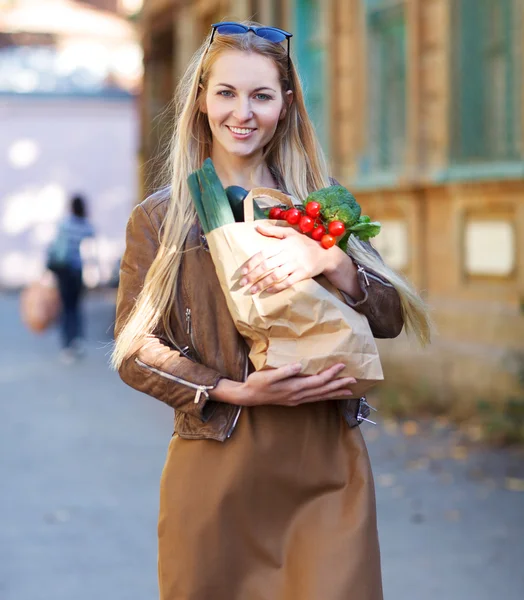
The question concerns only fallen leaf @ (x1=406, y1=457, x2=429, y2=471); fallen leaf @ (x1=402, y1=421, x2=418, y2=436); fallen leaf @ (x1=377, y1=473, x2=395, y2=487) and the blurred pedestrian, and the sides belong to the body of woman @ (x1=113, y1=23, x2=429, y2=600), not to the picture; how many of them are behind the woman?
4

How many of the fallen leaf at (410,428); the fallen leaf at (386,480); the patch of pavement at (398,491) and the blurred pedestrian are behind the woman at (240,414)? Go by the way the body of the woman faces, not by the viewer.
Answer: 4

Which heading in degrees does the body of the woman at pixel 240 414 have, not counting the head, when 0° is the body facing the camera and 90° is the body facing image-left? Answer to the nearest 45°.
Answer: approximately 0°

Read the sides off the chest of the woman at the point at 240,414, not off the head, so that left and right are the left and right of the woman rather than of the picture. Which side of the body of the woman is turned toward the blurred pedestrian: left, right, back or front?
back

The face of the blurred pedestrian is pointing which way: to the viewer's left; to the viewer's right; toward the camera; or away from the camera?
away from the camera

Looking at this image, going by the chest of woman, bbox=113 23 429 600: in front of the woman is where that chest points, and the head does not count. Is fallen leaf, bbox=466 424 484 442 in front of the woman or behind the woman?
behind

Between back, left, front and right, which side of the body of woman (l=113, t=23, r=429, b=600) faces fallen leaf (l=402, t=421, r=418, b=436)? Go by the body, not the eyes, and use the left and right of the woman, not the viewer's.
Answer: back

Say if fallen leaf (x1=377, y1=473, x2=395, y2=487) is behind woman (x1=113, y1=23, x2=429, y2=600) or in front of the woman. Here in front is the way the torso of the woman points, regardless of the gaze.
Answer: behind

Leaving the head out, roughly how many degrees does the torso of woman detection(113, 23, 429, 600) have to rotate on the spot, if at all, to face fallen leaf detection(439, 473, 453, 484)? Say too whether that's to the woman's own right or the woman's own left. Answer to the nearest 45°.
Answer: approximately 180°
